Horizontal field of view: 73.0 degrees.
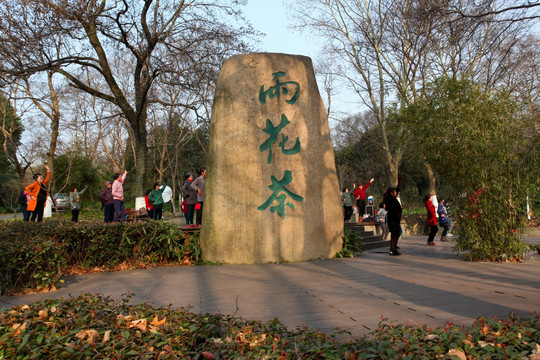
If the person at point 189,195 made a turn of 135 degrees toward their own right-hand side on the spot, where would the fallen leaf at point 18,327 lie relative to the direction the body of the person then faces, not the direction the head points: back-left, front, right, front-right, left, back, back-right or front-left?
front-left

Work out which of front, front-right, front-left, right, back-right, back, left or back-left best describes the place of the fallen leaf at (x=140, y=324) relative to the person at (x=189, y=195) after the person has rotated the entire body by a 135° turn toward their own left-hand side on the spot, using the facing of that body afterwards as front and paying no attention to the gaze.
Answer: back-left
